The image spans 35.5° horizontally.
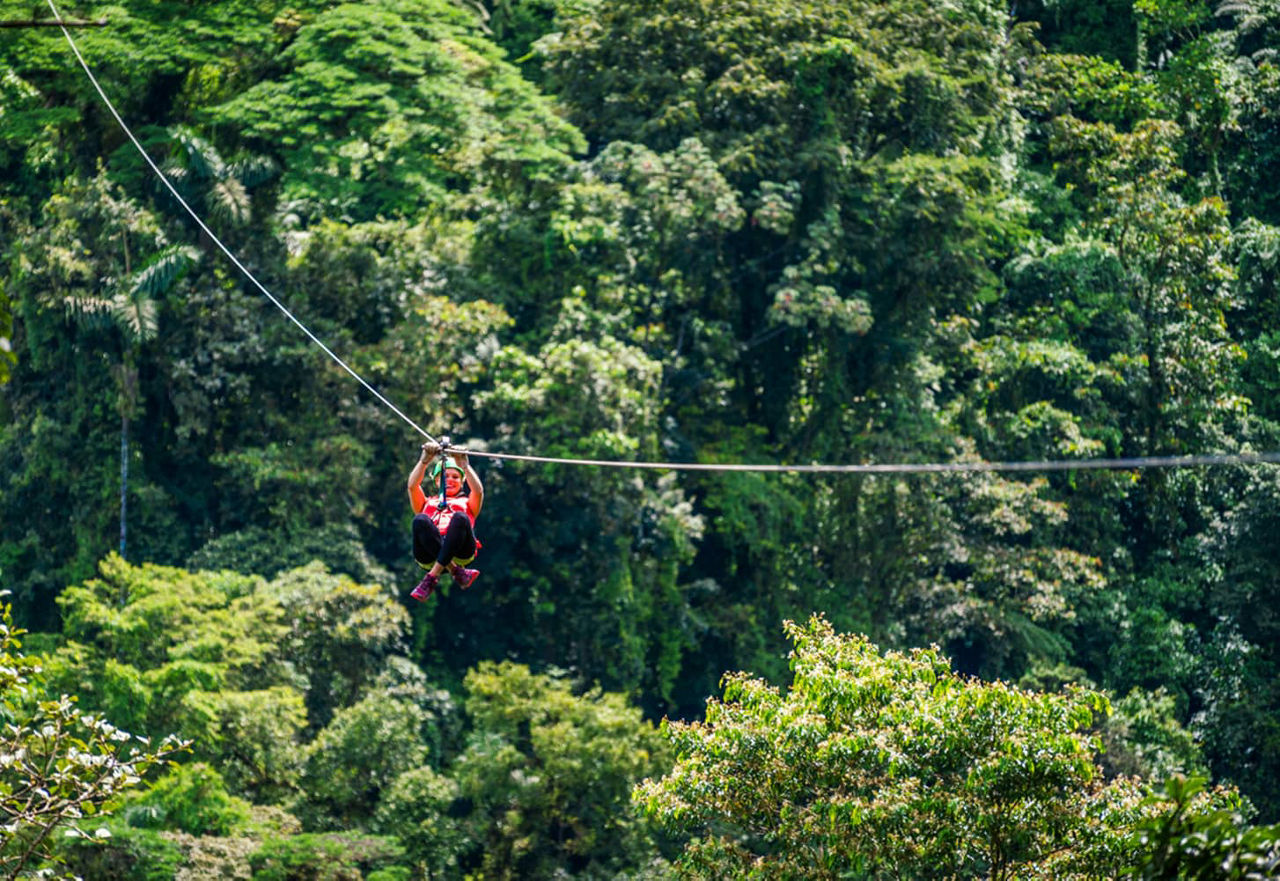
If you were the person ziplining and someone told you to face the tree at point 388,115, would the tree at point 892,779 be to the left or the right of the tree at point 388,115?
right

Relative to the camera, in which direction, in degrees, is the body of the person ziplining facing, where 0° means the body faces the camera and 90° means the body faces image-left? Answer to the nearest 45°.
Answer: approximately 0°

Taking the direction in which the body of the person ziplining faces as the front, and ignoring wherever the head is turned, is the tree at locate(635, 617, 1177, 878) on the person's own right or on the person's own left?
on the person's own left

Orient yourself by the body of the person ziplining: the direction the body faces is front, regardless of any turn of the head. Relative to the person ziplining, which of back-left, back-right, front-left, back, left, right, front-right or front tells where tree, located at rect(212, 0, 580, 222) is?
back
